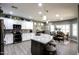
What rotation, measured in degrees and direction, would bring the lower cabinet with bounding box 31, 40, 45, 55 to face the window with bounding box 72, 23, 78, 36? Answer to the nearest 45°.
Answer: approximately 135° to its left

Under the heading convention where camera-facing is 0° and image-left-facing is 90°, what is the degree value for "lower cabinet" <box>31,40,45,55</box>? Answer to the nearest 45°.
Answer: approximately 45°
